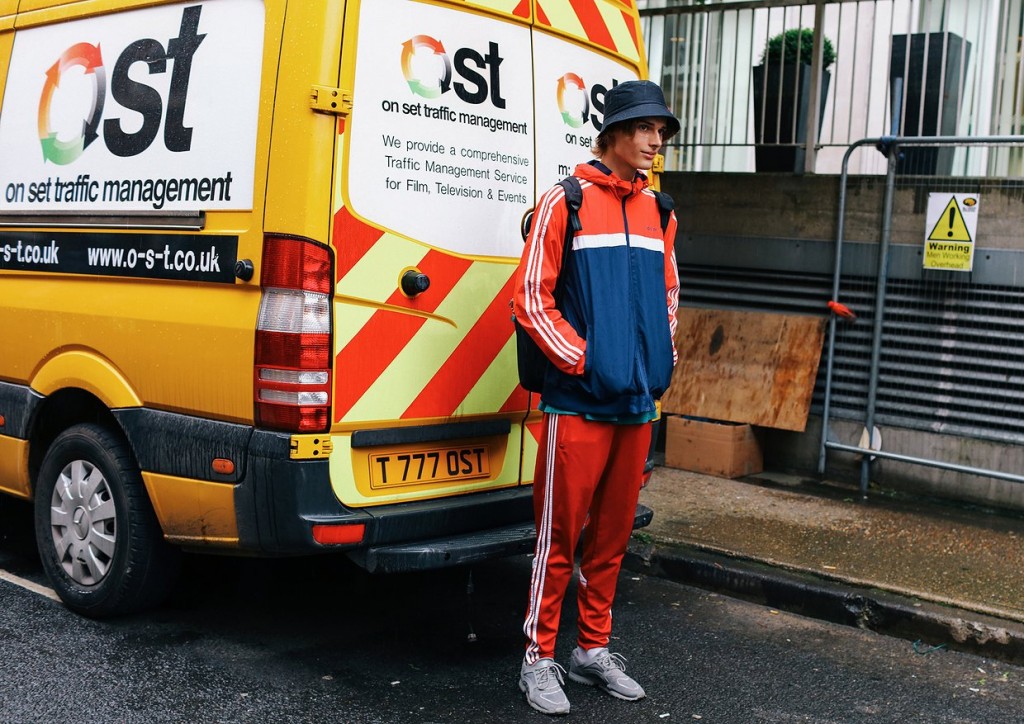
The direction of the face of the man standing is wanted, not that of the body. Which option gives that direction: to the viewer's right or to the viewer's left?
to the viewer's right

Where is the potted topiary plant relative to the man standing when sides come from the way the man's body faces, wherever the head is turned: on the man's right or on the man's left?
on the man's left

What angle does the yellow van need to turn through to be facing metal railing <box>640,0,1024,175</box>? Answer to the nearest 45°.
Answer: approximately 90° to its right

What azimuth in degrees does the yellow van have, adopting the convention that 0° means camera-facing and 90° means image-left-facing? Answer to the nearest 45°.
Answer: approximately 135°

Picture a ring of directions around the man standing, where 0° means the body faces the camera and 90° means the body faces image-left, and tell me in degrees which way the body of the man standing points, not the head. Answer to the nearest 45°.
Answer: approximately 315°

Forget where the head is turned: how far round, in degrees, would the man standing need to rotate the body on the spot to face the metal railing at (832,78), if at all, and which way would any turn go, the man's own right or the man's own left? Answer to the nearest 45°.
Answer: approximately 135° to the man's own left

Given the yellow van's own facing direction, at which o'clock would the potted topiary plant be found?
The potted topiary plant is roughly at 3 o'clock from the yellow van.

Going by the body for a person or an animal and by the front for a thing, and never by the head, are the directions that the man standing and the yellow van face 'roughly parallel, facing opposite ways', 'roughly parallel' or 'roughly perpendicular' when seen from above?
roughly parallel, facing opposite ways

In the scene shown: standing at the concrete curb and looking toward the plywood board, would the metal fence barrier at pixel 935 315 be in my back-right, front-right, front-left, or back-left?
front-right

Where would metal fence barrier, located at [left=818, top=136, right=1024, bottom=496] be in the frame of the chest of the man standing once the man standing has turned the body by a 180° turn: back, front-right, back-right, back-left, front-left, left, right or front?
right

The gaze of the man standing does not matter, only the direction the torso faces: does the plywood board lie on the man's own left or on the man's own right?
on the man's own left
